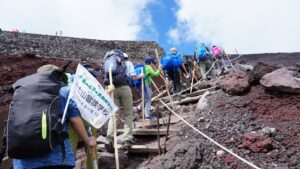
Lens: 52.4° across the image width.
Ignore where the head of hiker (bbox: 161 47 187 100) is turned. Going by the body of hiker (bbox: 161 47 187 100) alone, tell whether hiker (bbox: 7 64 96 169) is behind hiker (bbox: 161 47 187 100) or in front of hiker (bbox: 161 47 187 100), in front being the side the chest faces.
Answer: behind

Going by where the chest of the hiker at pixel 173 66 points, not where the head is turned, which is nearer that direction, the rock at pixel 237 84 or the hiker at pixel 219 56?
the hiker

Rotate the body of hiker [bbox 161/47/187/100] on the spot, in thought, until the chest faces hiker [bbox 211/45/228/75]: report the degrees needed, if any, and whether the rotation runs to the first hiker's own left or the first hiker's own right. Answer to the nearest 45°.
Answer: approximately 45° to the first hiker's own right

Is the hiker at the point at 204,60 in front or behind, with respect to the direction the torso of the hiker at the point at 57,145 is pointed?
in front

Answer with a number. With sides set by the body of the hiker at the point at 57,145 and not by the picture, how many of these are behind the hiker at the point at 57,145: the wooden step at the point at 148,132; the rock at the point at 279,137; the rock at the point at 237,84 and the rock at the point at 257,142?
0

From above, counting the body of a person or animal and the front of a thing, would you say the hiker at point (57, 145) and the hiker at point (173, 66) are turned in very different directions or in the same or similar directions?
same or similar directions

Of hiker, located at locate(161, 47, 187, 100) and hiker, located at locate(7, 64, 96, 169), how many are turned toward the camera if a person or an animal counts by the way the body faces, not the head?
0

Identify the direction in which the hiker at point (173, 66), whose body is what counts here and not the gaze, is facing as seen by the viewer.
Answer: away from the camera

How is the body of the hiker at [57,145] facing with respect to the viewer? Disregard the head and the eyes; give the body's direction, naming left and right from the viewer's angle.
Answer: facing away from the viewer and to the right of the viewer

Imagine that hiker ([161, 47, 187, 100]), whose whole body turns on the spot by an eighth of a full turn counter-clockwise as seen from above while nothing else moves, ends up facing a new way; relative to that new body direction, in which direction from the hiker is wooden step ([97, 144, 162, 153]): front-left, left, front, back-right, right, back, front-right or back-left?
back-left

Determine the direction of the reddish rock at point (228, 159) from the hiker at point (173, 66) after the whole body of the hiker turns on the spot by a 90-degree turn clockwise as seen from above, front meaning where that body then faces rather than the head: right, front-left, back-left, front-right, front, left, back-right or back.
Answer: right

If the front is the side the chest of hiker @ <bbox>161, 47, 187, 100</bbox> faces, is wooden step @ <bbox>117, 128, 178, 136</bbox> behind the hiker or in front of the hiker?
behind

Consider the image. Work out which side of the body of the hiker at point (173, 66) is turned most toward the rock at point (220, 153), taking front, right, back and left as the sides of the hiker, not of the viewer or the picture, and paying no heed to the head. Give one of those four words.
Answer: back

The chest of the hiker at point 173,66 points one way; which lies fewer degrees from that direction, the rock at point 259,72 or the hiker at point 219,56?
the hiker

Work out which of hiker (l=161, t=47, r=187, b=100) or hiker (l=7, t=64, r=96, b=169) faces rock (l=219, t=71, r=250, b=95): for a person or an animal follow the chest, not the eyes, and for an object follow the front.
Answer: hiker (l=7, t=64, r=96, b=169)

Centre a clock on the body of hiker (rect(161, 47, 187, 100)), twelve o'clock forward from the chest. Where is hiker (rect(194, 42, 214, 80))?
hiker (rect(194, 42, 214, 80)) is roughly at 1 o'clock from hiker (rect(161, 47, 187, 100)).

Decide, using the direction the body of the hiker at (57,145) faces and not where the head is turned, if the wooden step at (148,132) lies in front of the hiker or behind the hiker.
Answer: in front

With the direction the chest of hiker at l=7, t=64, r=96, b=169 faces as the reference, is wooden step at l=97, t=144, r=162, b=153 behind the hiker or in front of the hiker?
in front

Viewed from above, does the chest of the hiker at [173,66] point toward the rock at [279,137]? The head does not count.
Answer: no
